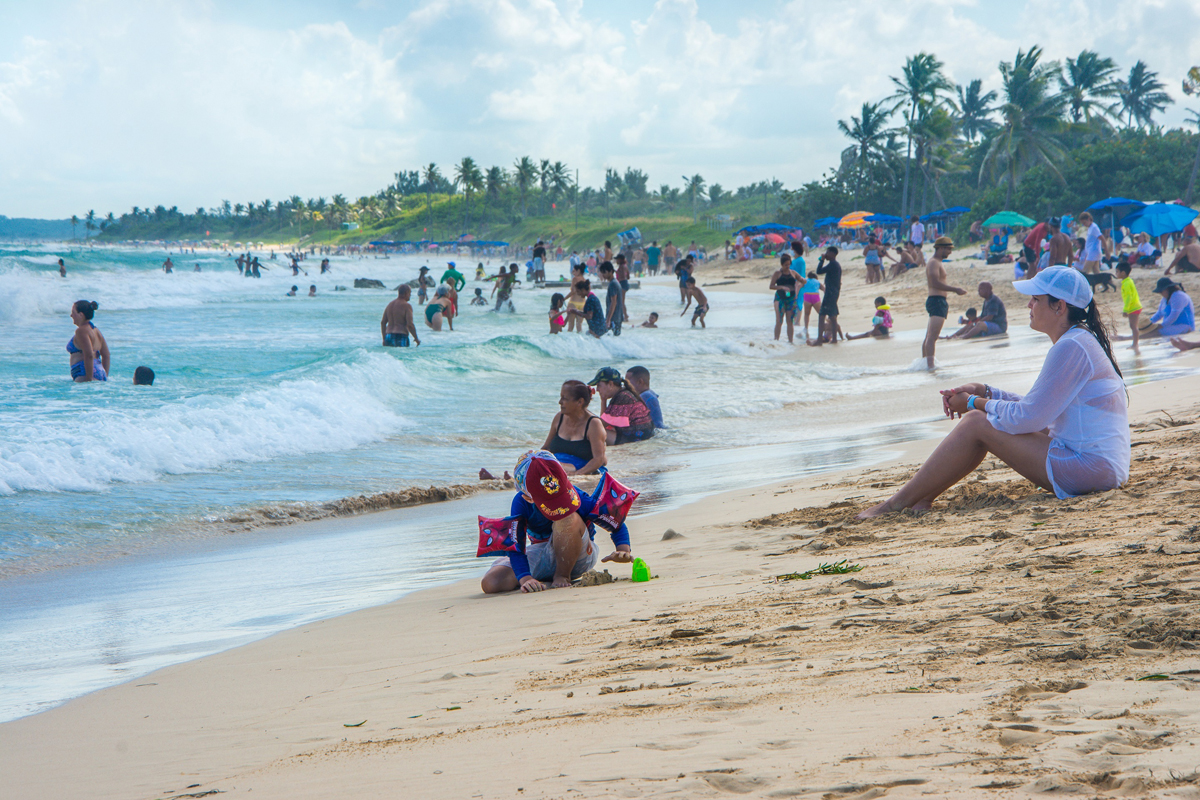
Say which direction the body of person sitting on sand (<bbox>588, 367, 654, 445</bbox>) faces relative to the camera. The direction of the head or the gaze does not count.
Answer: to the viewer's left

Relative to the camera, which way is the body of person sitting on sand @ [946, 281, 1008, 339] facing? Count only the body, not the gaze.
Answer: to the viewer's left

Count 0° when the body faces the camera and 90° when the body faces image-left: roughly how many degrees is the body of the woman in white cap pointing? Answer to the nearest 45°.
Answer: approximately 90°

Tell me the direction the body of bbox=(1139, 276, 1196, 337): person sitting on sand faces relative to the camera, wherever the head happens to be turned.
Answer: to the viewer's left

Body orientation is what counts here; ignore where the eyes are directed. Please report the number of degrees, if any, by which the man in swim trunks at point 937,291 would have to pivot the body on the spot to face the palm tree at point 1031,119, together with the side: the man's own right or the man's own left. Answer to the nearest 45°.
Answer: approximately 90° to the man's own left

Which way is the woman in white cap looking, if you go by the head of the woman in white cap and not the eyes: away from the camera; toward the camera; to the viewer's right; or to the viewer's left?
to the viewer's left

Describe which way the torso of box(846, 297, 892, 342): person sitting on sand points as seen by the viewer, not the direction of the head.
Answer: to the viewer's left

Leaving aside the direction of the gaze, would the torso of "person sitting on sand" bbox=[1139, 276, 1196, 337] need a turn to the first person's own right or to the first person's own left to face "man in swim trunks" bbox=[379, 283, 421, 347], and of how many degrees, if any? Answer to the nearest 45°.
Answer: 0° — they already face them

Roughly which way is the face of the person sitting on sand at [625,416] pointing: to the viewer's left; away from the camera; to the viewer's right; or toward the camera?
to the viewer's left
